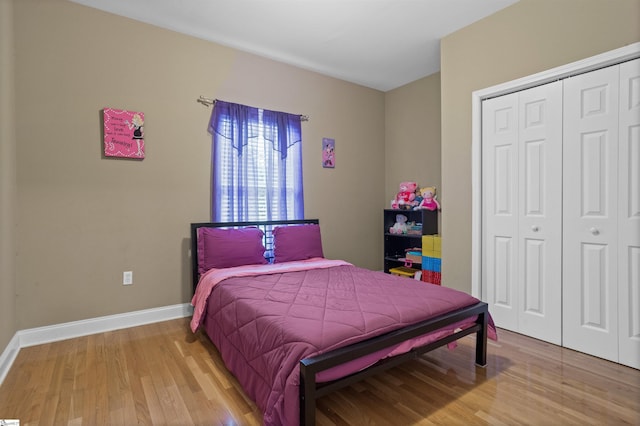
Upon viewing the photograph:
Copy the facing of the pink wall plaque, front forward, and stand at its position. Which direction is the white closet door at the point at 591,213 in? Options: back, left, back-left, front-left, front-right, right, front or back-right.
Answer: front-left

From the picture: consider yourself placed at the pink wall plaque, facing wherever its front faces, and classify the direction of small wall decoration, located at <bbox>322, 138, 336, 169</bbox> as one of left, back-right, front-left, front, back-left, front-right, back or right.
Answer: left

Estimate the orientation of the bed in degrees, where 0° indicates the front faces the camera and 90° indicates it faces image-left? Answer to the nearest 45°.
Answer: approximately 315°

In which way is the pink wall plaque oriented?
toward the camera

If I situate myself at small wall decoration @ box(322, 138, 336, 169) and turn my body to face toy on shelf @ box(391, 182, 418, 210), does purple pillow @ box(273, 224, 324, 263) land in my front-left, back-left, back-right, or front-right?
back-right

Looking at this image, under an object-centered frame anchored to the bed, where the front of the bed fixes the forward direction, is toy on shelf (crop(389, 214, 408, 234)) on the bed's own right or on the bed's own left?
on the bed's own left

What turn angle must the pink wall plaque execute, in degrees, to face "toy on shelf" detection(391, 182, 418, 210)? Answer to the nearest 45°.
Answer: approximately 90° to its left

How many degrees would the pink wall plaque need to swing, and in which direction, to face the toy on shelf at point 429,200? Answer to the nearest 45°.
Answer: approximately 90° to its left

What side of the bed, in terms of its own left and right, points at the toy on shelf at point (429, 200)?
left

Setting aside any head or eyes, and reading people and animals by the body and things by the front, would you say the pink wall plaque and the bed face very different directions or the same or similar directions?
same or similar directions

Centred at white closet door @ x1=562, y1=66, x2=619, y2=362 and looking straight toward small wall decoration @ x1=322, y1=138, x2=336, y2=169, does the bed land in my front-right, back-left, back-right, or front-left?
front-left

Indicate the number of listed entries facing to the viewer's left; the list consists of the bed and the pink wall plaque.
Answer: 0

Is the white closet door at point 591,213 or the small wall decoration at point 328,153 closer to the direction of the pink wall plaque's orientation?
the white closet door

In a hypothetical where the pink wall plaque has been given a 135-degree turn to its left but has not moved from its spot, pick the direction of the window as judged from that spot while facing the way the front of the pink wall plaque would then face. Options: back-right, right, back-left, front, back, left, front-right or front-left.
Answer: front-right
